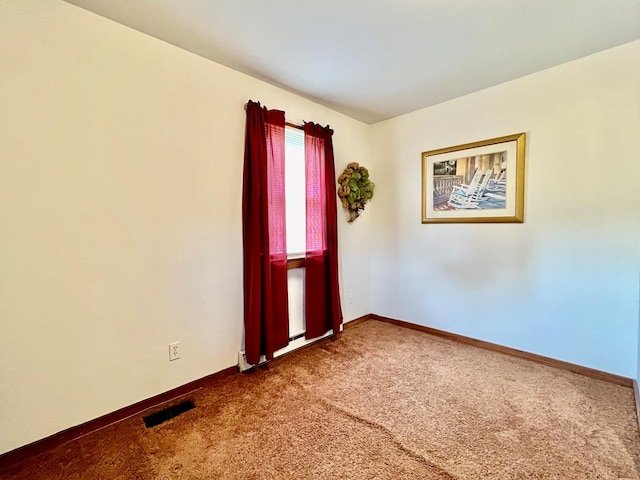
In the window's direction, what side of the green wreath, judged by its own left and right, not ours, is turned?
right

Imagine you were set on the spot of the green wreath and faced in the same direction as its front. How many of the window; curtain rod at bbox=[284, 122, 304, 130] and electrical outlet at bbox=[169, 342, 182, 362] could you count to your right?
3

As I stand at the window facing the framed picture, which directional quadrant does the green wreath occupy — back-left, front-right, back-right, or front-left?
front-left

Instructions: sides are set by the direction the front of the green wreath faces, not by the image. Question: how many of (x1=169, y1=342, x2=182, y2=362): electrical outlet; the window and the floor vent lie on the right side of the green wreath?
3

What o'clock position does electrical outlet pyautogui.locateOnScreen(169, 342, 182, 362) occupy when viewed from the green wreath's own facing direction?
The electrical outlet is roughly at 3 o'clock from the green wreath.

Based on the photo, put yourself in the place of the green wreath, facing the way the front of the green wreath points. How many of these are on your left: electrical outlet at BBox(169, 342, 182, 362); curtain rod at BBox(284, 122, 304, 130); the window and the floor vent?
0

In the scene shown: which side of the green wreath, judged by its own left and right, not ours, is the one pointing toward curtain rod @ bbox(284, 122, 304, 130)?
right

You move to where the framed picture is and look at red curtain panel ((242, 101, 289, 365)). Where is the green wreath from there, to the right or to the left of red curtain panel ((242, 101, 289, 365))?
right

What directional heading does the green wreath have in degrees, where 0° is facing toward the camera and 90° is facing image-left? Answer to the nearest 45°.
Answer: approximately 315°

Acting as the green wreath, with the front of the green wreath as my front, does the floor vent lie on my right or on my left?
on my right

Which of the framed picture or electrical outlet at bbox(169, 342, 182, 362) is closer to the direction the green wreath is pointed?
the framed picture

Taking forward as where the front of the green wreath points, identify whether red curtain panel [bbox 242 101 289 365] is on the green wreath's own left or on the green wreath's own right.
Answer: on the green wreath's own right

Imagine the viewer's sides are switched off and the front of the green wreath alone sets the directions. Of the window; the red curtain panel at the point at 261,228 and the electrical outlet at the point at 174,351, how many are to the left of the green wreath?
0

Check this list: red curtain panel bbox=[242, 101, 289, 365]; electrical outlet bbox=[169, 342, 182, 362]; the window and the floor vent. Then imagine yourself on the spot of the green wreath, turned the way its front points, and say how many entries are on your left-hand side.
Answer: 0
